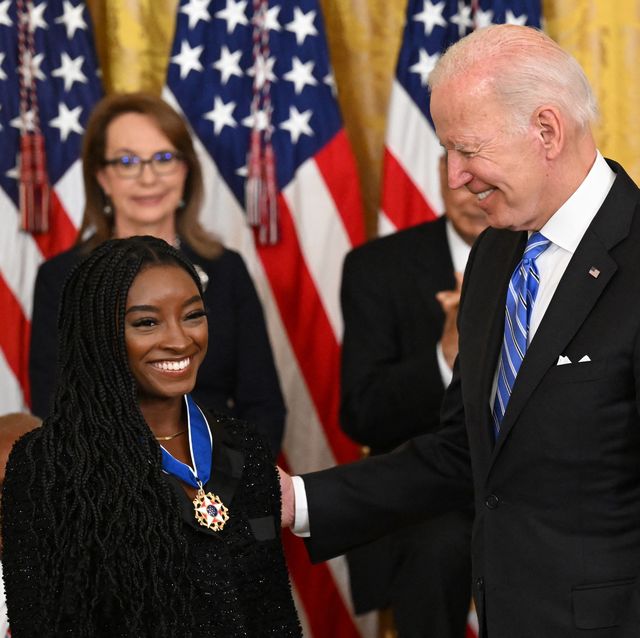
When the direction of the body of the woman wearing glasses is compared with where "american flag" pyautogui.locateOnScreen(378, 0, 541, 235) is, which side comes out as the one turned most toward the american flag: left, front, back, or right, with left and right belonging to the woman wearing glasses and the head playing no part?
left

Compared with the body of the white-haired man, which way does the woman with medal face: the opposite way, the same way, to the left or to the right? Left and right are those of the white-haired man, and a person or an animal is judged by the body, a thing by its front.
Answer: to the left

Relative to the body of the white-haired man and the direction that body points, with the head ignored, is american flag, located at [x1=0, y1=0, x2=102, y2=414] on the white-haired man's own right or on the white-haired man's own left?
on the white-haired man's own right

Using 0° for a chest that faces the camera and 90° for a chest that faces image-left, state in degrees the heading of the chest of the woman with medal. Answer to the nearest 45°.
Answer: approximately 315°

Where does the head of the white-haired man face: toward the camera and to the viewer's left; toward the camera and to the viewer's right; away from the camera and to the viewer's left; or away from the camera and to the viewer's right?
toward the camera and to the viewer's left

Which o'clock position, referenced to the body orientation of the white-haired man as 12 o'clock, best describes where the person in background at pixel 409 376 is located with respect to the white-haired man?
The person in background is roughly at 4 o'clock from the white-haired man.

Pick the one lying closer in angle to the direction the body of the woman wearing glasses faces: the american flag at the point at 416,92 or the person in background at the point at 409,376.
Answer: the person in background

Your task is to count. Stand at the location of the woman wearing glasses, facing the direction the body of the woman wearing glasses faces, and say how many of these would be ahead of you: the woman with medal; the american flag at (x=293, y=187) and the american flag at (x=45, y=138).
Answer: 1

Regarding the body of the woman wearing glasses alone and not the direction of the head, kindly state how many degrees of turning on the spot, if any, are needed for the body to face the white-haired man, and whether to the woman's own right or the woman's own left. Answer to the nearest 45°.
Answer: approximately 45° to the woman's own left

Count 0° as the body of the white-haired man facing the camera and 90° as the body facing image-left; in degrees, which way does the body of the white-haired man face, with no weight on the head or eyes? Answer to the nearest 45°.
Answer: approximately 45°
